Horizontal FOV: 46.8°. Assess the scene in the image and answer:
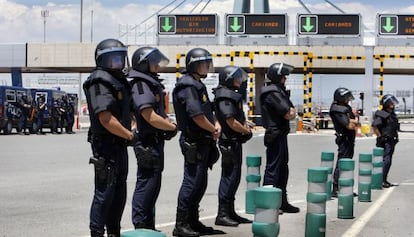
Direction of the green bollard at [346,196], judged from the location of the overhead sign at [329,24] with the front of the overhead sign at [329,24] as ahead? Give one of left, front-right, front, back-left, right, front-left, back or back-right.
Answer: front

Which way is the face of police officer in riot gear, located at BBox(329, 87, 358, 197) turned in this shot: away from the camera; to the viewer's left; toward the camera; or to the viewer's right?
to the viewer's right

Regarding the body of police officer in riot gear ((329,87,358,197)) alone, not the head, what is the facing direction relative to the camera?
to the viewer's right

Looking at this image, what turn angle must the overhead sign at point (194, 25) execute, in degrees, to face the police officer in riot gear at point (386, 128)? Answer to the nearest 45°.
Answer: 0° — it already faces them

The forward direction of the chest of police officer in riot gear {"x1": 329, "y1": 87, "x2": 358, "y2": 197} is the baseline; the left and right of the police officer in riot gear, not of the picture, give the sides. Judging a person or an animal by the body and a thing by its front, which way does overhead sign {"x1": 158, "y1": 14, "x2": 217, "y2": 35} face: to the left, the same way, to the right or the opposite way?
to the right

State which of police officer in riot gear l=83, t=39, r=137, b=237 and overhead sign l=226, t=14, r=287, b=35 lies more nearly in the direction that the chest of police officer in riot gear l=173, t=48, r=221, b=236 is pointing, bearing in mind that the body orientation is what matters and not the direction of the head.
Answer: the overhead sign

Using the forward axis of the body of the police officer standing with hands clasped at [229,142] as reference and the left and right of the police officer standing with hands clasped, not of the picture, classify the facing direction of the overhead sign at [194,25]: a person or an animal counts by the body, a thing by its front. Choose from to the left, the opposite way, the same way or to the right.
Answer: to the right

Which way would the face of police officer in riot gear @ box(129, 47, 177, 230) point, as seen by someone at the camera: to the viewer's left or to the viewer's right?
to the viewer's right

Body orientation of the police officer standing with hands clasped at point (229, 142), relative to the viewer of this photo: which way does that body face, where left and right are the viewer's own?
facing to the right of the viewer

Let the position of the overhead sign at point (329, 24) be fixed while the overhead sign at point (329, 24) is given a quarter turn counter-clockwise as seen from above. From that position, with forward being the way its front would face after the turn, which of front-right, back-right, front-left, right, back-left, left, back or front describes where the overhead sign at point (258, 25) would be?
back

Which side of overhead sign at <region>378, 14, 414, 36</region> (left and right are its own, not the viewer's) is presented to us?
front

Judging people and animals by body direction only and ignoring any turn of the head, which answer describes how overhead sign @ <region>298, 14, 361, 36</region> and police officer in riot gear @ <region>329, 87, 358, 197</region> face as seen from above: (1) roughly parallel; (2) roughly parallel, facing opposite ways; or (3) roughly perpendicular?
roughly perpendicular

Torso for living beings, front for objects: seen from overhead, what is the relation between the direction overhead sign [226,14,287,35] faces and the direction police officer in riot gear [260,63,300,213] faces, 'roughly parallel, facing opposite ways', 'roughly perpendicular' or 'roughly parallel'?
roughly perpendicular

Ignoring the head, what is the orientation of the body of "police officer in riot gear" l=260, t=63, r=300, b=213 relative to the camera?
to the viewer's right

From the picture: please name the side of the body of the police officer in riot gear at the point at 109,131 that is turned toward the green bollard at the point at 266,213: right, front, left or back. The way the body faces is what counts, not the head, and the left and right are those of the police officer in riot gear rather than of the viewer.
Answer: front

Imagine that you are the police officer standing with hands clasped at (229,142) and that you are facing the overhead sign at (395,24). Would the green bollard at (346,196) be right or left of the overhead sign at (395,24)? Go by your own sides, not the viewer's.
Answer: right
